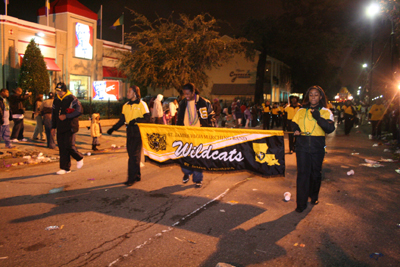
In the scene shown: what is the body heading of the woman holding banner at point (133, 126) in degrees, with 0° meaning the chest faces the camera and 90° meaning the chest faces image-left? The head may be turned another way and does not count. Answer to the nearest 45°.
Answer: approximately 45°

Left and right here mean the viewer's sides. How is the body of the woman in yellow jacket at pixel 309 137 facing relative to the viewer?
facing the viewer

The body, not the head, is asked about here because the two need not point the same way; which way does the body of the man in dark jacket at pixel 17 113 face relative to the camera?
to the viewer's right

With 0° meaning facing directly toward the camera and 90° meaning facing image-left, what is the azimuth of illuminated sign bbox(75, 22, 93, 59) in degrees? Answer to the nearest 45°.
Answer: approximately 315°

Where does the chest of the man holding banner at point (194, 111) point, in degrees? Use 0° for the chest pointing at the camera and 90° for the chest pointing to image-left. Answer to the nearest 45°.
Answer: approximately 45°

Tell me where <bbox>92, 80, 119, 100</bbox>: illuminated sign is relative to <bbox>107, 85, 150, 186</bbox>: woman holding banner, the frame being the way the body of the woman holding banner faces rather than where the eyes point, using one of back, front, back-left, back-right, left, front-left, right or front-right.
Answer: back-right

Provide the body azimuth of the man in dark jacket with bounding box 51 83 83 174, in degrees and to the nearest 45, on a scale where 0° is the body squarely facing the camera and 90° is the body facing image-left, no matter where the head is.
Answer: approximately 45°

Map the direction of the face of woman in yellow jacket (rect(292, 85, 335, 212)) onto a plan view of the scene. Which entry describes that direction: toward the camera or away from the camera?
toward the camera

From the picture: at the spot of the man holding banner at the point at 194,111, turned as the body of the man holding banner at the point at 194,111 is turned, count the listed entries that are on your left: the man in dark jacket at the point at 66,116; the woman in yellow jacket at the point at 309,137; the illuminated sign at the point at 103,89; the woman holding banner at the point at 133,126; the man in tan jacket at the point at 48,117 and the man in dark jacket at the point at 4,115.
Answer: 1

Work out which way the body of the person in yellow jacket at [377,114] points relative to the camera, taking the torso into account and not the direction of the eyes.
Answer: toward the camera

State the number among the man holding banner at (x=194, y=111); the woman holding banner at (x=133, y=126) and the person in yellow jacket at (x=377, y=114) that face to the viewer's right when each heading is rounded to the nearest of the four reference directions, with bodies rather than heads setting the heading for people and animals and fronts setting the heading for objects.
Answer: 0

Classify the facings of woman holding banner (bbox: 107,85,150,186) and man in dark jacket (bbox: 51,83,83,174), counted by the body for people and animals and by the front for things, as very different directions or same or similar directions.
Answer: same or similar directions
